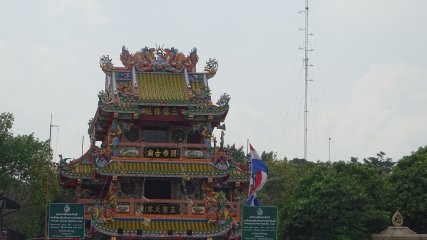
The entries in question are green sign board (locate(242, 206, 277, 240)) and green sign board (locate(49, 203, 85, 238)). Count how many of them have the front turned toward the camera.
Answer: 2

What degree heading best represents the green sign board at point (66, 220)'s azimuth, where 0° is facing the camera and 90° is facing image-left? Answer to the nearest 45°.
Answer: approximately 0°

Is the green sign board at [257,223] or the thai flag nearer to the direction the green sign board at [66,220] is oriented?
the green sign board

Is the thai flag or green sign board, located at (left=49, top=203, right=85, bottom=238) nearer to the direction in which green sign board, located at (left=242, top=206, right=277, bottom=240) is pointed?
the green sign board

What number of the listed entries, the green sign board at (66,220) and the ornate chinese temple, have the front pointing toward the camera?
2

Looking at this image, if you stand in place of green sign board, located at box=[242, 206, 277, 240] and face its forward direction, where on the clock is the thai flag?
The thai flag is roughly at 6 o'clock from the green sign board.

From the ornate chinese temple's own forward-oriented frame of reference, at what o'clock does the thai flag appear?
The thai flag is roughly at 10 o'clock from the ornate chinese temple.

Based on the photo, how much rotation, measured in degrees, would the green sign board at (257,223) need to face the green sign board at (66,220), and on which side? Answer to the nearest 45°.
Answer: approximately 90° to its right

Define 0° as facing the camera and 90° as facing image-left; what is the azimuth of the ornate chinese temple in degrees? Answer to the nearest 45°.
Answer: approximately 0°

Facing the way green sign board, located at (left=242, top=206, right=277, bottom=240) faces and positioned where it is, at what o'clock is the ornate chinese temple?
The ornate chinese temple is roughly at 5 o'clock from the green sign board.
